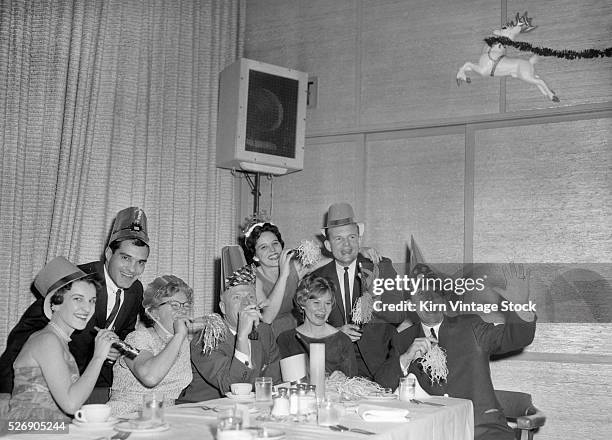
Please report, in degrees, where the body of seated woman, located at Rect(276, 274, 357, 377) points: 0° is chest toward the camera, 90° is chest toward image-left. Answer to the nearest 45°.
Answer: approximately 0°

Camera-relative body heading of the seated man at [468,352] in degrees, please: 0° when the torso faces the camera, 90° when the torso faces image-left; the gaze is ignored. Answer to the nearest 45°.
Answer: approximately 45°

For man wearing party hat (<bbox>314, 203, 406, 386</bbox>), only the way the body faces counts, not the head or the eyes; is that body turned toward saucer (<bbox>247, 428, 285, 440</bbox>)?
yes

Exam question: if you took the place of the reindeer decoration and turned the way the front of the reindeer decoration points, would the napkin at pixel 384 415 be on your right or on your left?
on your left

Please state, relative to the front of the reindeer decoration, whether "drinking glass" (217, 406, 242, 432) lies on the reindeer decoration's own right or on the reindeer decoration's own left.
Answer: on the reindeer decoration's own left

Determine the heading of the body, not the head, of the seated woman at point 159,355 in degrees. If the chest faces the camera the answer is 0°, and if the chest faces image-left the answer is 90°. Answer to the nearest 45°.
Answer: approximately 315°

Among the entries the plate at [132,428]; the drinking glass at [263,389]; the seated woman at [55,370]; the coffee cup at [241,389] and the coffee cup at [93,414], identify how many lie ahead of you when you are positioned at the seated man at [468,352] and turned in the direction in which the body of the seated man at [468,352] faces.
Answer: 5

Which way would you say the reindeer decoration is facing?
to the viewer's left

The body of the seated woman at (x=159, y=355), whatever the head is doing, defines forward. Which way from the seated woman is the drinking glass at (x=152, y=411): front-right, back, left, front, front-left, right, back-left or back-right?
front-right

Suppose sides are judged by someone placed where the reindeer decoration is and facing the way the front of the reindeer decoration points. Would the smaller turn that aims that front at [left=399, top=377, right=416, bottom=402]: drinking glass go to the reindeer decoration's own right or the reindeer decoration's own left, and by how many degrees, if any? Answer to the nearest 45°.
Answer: approximately 90° to the reindeer decoration's own left

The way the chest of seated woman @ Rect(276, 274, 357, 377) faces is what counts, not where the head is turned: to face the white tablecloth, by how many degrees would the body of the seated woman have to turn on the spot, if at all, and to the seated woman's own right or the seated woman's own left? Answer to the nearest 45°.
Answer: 0° — they already face it

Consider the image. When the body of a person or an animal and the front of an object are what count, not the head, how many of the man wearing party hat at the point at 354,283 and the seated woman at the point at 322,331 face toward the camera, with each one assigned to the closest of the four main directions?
2
